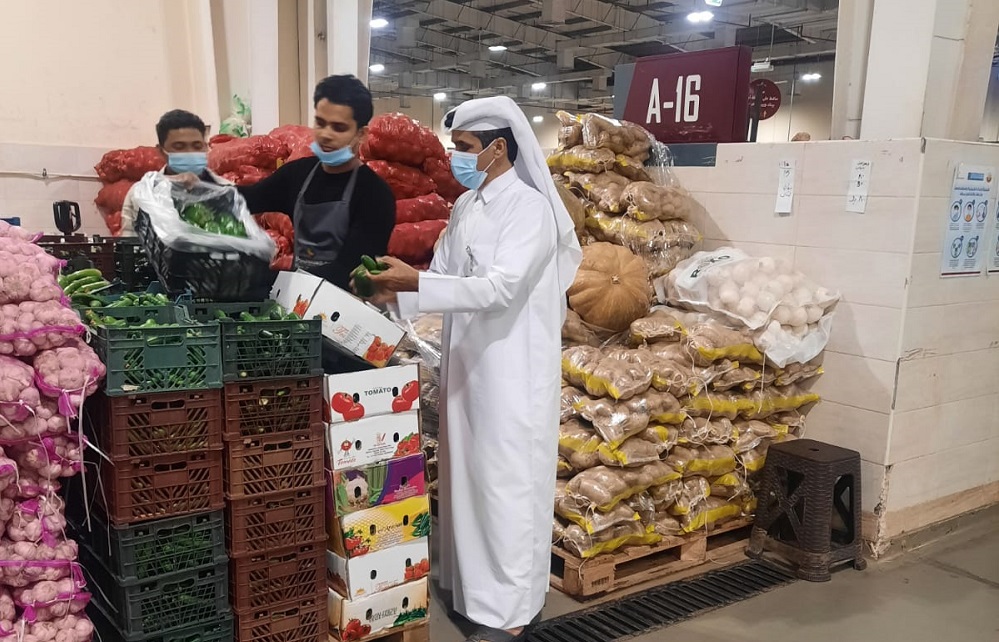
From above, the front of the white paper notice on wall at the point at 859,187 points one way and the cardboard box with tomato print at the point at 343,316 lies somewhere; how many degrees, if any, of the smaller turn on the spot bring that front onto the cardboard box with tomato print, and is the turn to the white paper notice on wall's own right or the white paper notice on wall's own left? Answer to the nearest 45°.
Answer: approximately 45° to the white paper notice on wall's own right

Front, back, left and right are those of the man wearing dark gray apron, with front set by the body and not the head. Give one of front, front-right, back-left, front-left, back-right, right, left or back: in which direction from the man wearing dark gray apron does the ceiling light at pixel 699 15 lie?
back

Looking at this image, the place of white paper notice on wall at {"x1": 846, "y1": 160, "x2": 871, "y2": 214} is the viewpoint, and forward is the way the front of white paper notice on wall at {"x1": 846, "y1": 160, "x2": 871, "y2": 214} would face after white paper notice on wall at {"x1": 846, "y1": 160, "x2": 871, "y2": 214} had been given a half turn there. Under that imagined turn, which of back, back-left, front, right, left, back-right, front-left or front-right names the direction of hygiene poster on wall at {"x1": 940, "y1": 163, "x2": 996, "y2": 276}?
front-right

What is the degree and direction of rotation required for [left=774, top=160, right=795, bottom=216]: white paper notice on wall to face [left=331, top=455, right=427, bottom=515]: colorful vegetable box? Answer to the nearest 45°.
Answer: approximately 45° to its right

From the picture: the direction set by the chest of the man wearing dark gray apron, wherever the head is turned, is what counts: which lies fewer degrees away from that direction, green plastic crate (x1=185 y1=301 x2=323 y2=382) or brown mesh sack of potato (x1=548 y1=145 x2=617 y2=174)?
the green plastic crate

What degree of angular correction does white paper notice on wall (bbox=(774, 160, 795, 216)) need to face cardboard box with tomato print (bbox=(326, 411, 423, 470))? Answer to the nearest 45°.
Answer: approximately 45° to its right

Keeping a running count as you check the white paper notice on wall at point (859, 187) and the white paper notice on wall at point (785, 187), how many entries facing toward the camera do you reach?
2
